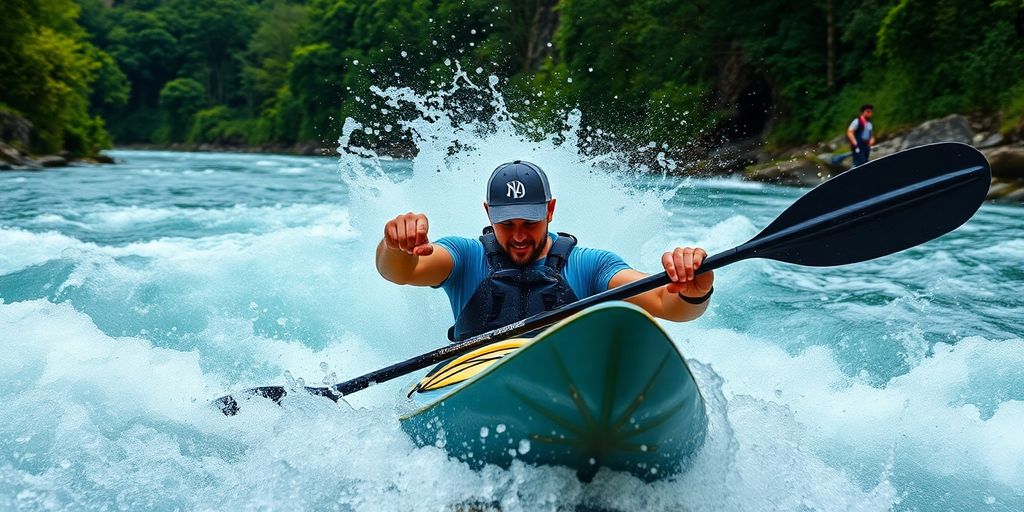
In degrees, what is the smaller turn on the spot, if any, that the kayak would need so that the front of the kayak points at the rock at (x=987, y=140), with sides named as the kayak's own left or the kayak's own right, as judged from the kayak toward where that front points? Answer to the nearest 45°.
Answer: approximately 135° to the kayak's own left

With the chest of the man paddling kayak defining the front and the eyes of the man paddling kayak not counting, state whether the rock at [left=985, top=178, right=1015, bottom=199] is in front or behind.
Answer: behind

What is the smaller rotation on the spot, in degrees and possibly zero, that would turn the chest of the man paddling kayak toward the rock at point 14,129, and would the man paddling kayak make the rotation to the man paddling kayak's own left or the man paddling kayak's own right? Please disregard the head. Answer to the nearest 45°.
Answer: approximately 135° to the man paddling kayak's own right

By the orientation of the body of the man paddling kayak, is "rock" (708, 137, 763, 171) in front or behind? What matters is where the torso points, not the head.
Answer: behind

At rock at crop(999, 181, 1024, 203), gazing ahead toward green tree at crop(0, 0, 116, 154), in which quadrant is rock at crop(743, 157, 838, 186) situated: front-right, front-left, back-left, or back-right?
front-right

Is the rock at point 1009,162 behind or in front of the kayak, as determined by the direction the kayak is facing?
behind

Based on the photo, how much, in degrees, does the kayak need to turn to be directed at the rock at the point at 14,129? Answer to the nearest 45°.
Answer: approximately 135° to its right

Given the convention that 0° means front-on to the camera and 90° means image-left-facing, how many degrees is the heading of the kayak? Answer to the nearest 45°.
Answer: approximately 0°

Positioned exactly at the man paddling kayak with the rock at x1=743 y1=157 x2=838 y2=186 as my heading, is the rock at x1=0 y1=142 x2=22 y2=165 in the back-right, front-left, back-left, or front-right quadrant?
front-left

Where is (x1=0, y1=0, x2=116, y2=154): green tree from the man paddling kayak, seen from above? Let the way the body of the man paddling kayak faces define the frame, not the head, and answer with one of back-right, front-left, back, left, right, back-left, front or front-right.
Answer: back-right

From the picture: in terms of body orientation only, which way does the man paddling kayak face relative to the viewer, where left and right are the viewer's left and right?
facing the viewer

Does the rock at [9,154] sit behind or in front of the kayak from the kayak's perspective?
behind

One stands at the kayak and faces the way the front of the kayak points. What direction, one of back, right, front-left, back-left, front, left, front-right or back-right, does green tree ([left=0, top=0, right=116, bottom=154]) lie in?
back-right

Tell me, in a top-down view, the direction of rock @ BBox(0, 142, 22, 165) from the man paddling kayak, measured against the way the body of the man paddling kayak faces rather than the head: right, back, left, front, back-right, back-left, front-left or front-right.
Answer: back-right

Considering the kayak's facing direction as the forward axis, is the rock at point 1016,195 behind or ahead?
behind

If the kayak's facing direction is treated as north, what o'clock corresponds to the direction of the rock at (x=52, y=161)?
The rock is roughly at 5 o'clock from the kayak.
